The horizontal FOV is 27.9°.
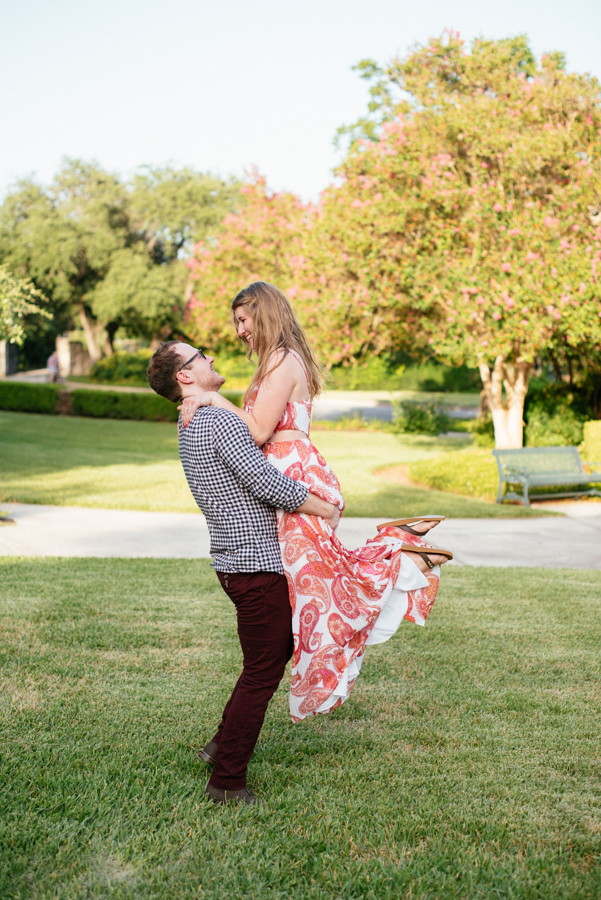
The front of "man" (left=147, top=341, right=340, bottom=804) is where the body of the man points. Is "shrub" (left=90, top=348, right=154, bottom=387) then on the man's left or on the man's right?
on the man's left

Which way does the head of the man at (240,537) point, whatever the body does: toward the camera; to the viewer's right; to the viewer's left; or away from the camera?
to the viewer's right

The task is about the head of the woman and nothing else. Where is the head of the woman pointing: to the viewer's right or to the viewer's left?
to the viewer's left

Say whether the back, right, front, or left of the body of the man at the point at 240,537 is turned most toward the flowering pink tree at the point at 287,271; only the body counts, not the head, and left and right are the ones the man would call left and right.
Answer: left

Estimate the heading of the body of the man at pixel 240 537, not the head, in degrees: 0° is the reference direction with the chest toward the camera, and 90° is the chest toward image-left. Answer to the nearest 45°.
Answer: approximately 270°

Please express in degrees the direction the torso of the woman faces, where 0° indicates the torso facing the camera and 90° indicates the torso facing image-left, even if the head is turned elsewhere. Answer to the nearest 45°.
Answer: approximately 90°

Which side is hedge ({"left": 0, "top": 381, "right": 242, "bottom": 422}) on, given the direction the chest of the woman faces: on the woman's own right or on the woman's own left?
on the woman's own right

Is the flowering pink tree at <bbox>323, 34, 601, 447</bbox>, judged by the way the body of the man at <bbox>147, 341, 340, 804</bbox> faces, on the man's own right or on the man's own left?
on the man's own left

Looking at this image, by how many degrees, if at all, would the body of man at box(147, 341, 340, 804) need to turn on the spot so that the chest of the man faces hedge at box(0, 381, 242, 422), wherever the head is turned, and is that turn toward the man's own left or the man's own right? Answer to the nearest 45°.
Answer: approximately 90° to the man's own left
